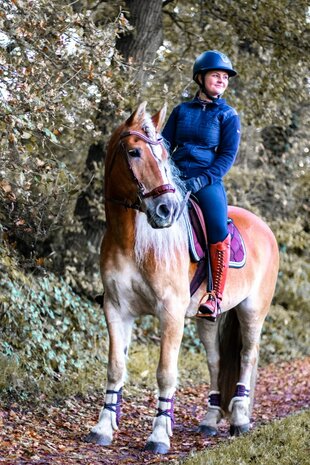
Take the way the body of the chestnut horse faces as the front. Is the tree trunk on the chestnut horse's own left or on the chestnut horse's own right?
on the chestnut horse's own right

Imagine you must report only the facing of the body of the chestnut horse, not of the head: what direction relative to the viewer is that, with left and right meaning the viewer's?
facing the viewer and to the left of the viewer

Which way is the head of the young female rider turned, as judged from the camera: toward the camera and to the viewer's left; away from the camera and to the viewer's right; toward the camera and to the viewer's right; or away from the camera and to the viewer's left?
toward the camera and to the viewer's right

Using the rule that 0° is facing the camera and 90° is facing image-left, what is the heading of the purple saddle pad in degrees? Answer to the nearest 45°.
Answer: approximately 45°

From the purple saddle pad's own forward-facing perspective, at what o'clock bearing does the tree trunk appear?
The tree trunk is roughly at 4 o'clock from the purple saddle pad.
